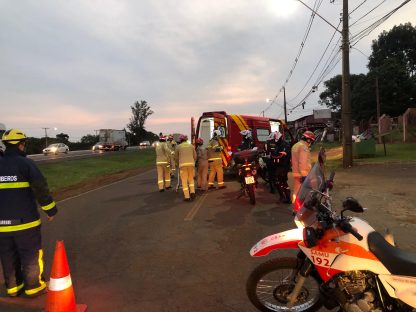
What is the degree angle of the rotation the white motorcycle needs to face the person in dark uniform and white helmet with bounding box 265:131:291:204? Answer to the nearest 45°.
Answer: approximately 90° to its right

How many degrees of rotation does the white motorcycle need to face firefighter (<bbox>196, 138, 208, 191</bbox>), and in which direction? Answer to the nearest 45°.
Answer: approximately 45° to its right

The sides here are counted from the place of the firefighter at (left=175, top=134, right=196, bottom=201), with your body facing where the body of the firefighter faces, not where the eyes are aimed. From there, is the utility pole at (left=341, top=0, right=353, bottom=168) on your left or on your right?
on your right

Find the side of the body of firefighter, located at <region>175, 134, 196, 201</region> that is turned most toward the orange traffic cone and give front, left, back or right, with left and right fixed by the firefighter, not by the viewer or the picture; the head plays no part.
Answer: back

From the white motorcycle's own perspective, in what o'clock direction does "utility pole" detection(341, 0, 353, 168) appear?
The utility pole is roughly at 3 o'clock from the white motorcycle.

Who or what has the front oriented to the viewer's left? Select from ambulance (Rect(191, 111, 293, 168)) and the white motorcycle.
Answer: the white motorcycle

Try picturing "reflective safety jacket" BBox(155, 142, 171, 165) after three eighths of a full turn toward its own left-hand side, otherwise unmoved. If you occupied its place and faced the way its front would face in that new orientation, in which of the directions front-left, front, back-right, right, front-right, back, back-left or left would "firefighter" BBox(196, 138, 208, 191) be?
back-left

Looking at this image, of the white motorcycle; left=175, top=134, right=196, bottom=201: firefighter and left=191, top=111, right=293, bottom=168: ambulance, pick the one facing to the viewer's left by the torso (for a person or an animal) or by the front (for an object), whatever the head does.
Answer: the white motorcycle

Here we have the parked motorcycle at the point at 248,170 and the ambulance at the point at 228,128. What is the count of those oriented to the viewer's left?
0

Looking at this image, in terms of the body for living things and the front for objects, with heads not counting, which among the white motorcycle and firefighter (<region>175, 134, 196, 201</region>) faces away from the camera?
the firefighter

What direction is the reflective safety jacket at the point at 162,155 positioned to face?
away from the camera

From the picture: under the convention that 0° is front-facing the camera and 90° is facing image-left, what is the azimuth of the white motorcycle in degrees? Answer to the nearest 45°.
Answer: approximately 90°

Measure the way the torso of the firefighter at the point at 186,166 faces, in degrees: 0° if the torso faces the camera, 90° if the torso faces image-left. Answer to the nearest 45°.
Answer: approximately 180°

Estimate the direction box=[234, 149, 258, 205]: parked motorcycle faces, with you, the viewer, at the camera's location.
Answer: facing away from the viewer
